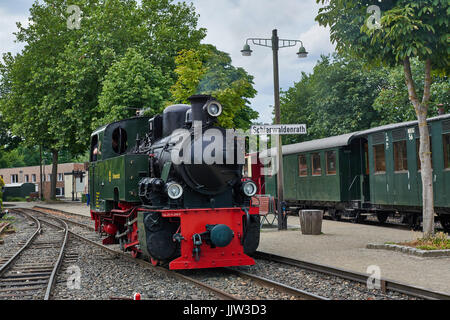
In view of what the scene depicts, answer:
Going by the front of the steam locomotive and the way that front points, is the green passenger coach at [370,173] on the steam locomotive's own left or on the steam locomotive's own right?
on the steam locomotive's own left

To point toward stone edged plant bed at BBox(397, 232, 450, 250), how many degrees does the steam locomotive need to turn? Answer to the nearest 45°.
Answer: approximately 45° to its left

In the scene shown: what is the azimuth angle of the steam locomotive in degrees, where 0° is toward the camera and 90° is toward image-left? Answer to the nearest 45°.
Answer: approximately 315°

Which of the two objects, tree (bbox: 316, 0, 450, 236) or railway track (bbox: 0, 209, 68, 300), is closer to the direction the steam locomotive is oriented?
the tree

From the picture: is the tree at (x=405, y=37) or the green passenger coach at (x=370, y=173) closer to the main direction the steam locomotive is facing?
the tree

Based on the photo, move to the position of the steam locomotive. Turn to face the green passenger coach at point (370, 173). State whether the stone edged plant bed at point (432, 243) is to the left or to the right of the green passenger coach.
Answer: right

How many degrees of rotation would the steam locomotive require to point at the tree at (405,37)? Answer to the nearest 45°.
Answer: approximately 45° to its left

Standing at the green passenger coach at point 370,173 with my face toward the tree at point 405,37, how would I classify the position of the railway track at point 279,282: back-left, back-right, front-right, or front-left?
front-right
